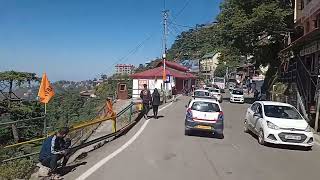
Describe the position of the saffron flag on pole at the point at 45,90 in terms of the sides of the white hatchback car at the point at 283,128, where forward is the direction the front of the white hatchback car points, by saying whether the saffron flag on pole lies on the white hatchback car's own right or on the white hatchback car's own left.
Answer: on the white hatchback car's own right

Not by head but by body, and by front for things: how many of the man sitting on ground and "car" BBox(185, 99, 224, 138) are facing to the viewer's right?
1

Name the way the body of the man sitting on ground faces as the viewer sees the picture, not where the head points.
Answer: to the viewer's right

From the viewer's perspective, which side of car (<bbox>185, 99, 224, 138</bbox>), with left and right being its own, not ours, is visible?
back

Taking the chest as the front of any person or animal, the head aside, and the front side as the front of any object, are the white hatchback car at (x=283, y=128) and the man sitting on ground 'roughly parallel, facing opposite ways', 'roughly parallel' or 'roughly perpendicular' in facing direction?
roughly perpendicular

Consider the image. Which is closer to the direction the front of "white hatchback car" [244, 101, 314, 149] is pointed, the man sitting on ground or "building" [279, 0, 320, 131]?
the man sitting on ground

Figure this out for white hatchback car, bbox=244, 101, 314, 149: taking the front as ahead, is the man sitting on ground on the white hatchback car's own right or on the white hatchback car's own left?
on the white hatchback car's own right
